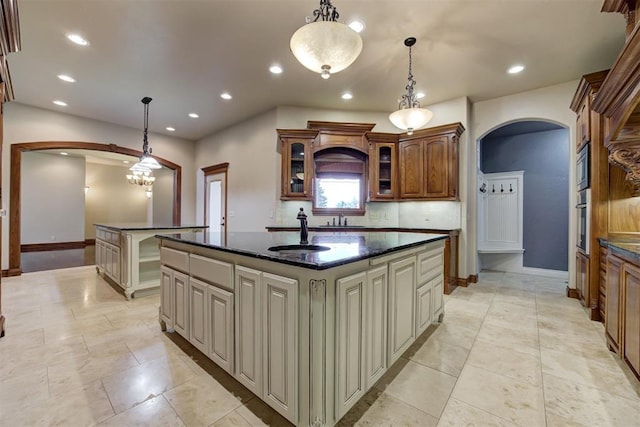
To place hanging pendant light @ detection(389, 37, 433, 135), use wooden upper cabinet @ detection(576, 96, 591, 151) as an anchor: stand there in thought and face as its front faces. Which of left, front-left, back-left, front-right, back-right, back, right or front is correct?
front-left

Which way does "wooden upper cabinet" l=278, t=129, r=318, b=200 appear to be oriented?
toward the camera

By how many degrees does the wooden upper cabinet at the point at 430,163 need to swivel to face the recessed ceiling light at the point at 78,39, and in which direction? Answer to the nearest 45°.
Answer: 0° — it already faces it

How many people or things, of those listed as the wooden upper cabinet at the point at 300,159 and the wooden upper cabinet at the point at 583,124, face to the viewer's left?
1

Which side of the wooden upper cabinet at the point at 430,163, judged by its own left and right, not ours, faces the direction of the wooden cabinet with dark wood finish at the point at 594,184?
left

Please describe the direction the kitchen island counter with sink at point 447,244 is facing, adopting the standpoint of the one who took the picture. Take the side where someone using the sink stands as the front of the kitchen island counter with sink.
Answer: facing the viewer

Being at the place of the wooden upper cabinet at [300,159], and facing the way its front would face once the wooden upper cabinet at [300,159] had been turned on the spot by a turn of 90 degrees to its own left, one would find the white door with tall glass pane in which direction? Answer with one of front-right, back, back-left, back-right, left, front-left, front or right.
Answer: back-left

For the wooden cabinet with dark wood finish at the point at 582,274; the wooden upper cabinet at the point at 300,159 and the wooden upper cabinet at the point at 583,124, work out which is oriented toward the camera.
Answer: the wooden upper cabinet at the point at 300,159

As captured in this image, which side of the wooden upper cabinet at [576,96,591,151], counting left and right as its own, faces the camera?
left

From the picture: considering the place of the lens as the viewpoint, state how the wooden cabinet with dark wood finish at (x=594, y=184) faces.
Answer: facing to the left of the viewer

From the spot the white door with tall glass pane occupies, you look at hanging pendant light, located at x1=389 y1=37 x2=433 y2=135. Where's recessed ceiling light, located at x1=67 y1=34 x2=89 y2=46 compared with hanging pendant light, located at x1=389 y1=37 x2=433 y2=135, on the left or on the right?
right
